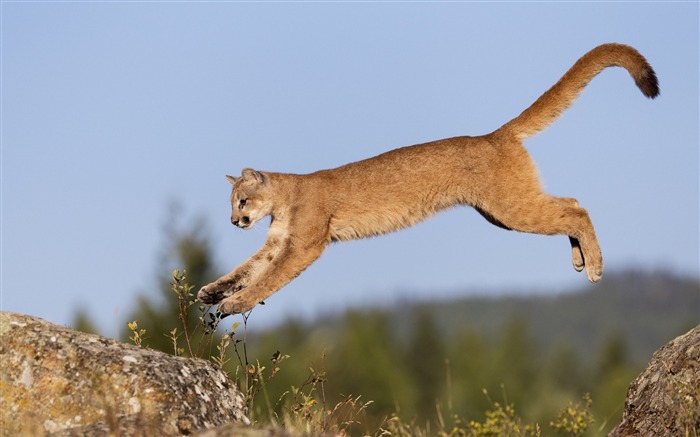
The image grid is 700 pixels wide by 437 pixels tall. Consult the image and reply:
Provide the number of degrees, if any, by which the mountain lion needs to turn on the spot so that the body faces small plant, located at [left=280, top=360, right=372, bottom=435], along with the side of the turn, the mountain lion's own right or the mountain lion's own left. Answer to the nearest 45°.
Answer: approximately 45° to the mountain lion's own left

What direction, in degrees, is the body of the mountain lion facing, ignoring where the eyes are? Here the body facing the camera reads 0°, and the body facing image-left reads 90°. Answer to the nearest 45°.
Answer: approximately 90°
